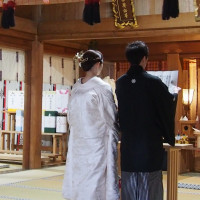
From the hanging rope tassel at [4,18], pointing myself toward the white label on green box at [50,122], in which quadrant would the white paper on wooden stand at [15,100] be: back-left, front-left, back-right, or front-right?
front-left

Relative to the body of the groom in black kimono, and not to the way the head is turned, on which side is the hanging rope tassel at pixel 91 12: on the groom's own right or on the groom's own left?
on the groom's own left

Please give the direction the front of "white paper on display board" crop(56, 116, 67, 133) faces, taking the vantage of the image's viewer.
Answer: facing the viewer

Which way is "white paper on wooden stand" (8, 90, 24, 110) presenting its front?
toward the camera

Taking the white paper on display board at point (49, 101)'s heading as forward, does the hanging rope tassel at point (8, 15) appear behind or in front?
in front

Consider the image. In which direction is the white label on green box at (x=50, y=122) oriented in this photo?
toward the camera

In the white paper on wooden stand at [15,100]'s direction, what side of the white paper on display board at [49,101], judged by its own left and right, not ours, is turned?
right

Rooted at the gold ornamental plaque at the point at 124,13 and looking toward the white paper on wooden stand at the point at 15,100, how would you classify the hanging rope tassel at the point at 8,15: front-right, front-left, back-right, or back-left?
front-left

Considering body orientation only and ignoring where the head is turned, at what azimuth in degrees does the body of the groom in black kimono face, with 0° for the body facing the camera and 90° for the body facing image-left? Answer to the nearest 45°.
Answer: approximately 225°
